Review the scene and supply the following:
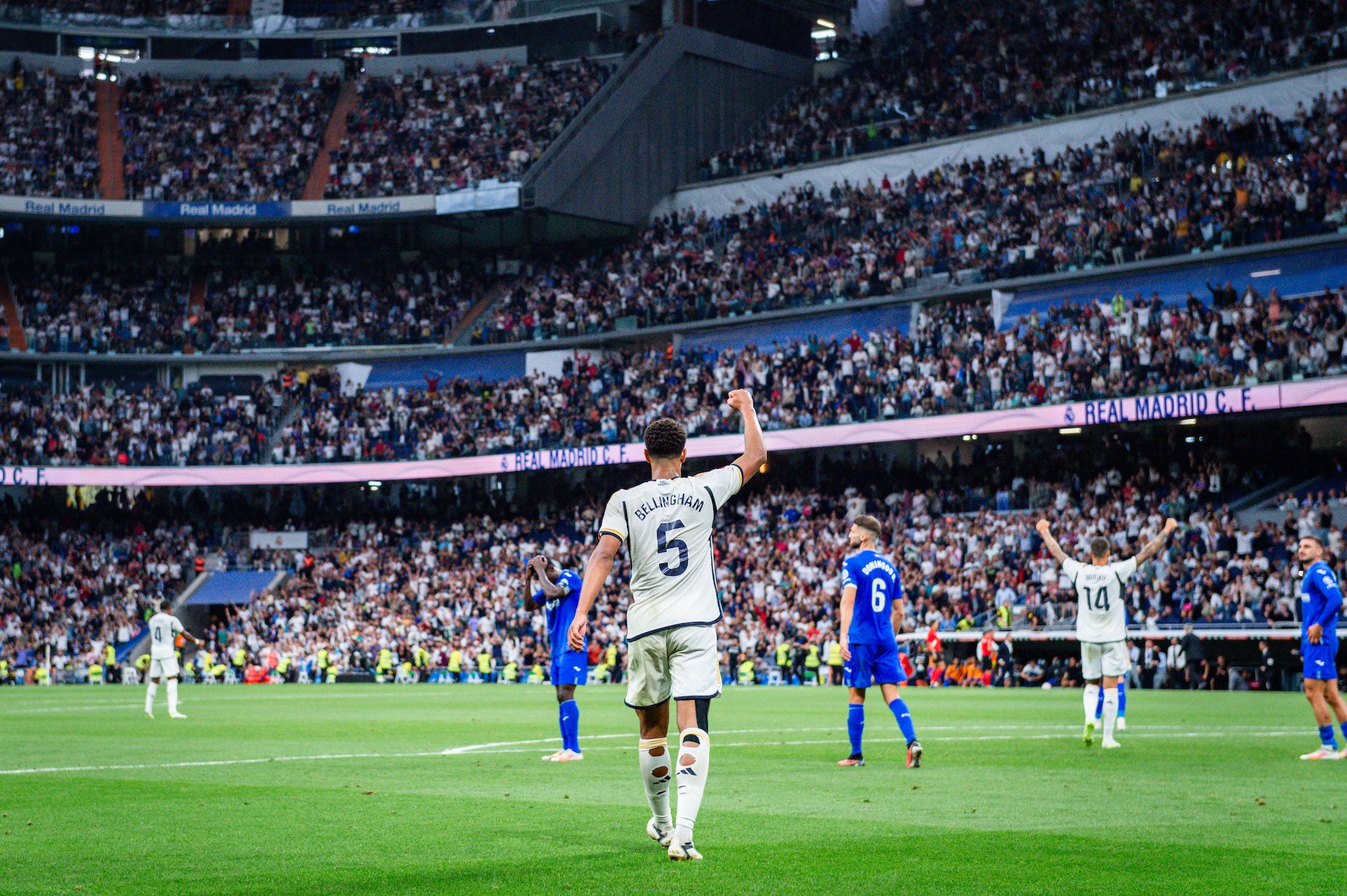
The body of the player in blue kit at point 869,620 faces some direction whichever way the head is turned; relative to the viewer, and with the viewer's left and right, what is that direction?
facing away from the viewer and to the left of the viewer

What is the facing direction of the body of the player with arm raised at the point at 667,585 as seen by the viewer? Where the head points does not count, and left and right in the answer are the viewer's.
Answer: facing away from the viewer

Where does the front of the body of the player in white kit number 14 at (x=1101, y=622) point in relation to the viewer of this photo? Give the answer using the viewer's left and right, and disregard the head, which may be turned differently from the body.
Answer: facing away from the viewer

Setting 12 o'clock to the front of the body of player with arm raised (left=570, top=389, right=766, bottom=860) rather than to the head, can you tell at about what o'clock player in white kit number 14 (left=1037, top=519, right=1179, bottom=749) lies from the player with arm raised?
The player in white kit number 14 is roughly at 1 o'clock from the player with arm raised.

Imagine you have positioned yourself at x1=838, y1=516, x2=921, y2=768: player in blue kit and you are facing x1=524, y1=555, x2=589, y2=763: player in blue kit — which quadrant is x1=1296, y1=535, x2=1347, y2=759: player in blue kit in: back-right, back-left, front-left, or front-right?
back-right

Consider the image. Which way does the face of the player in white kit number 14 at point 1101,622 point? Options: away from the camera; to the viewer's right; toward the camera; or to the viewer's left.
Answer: away from the camera

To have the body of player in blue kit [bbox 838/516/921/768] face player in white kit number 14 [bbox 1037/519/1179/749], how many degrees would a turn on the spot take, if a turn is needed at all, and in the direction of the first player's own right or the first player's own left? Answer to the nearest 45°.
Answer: approximately 90° to the first player's own right

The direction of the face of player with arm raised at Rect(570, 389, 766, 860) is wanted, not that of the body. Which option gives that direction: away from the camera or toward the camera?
away from the camera

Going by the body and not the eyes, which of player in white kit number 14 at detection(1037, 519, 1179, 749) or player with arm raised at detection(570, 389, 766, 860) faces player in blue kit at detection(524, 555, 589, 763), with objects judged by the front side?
the player with arm raised

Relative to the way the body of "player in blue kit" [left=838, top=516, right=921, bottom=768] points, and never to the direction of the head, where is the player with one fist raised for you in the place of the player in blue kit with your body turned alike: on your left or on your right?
on your left

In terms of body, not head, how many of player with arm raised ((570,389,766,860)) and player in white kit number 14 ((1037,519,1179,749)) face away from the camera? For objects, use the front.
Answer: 2

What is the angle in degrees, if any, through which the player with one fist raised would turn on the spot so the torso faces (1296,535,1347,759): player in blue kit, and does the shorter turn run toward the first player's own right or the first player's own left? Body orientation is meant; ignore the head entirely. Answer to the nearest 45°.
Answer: approximately 45° to the first player's own right
